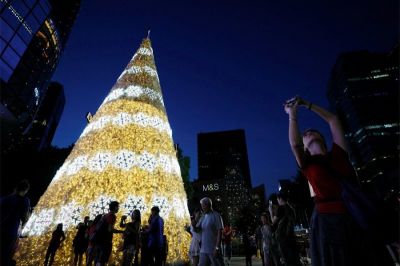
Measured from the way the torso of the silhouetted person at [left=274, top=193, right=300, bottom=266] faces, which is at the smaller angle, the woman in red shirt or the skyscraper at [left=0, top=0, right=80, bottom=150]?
the skyscraper

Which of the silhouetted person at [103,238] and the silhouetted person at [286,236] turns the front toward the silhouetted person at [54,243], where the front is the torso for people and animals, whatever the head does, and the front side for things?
the silhouetted person at [286,236]

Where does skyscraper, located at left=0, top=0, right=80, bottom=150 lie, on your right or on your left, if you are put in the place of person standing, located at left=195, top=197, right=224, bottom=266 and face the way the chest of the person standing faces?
on your right

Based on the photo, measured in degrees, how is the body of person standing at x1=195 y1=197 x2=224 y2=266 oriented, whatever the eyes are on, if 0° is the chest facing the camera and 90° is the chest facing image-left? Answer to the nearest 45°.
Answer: approximately 45°

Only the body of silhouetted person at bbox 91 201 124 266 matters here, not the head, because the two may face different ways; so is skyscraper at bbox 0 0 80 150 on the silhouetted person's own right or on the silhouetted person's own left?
on the silhouetted person's own left

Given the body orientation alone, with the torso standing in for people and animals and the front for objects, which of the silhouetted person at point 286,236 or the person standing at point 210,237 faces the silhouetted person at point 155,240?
the silhouetted person at point 286,236

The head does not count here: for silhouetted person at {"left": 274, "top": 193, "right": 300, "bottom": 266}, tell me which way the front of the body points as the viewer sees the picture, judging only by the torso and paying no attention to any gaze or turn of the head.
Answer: to the viewer's left

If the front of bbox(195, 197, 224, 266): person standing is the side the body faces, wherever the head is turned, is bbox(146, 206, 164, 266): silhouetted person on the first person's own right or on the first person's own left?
on the first person's own right

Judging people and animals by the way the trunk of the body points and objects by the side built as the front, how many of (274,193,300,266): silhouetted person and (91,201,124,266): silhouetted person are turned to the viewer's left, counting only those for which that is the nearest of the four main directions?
1

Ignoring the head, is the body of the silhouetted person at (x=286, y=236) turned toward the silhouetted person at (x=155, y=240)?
yes

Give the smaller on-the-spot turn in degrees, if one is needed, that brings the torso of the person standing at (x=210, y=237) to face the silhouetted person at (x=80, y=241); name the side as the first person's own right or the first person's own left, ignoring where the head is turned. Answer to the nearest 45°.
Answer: approximately 90° to the first person's own right

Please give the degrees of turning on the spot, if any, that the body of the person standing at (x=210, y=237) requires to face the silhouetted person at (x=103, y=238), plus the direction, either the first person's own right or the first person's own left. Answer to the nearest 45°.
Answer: approximately 90° to the first person's own right

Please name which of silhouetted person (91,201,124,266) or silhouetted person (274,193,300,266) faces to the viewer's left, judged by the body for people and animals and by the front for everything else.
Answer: silhouetted person (274,193,300,266)

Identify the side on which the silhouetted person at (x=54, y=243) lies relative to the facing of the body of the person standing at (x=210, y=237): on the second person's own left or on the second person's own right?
on the second person's own right

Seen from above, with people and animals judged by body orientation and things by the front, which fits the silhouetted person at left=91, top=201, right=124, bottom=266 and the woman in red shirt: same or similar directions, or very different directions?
very different directions

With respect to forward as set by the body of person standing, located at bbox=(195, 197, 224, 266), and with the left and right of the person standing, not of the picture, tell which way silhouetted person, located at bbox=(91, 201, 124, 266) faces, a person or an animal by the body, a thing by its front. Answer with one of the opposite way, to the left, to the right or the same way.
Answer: the opposite way

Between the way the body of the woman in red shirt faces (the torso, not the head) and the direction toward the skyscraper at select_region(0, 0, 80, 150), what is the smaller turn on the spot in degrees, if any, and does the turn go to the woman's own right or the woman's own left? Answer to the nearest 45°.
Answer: approximately 45° to the woman's own right

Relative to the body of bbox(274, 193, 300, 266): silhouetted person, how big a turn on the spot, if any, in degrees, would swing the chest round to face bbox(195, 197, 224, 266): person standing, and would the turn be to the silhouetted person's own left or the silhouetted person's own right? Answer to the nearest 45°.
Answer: approximately 45° to the silhouetted person's own left
